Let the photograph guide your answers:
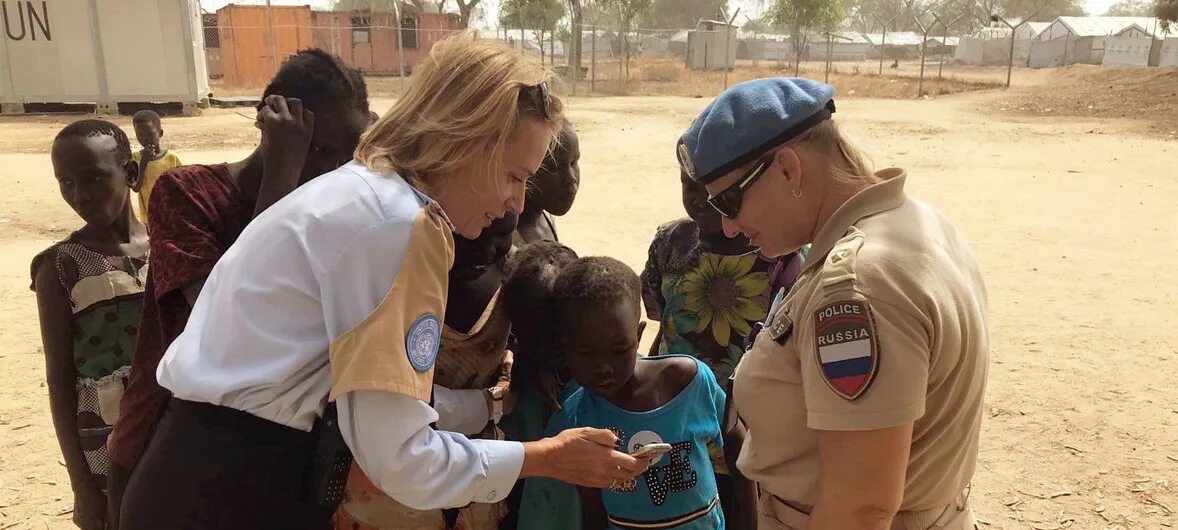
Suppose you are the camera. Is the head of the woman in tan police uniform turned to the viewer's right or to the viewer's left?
to the viewer's left

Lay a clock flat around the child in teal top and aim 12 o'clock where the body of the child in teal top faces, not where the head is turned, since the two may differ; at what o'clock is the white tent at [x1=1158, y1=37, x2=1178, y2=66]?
The white tent is roughly at 7 o'clock from the child in teal top.

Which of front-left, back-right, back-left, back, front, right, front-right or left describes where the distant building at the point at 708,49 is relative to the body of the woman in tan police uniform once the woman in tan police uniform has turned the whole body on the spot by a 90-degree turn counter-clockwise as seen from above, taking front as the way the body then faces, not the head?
back

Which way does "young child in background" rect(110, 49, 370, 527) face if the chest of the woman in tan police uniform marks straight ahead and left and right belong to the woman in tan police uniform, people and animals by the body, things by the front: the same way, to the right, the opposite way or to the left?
the opposite way

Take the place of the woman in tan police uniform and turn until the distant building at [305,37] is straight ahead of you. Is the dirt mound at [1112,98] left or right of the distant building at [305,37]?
right

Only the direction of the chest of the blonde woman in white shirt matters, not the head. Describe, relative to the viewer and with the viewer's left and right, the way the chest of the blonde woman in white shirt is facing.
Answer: facing to the right of the viewer

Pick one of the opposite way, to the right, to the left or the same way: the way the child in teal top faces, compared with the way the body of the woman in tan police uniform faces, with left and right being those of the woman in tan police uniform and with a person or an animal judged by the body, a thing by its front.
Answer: to the left

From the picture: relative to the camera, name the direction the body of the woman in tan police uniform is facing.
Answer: to the viewer's left

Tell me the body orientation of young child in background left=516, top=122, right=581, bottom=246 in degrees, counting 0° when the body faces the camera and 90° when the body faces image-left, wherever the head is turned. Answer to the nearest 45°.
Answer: approximately 315°

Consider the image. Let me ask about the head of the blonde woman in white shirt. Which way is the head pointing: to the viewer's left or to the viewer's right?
to the viewer's right
